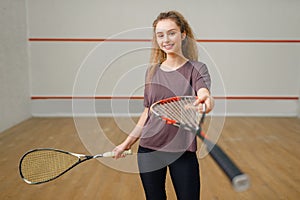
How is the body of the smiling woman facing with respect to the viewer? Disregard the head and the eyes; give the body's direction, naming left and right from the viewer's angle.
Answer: facing the viewer

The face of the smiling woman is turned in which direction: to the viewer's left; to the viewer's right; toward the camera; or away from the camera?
toward the camera
